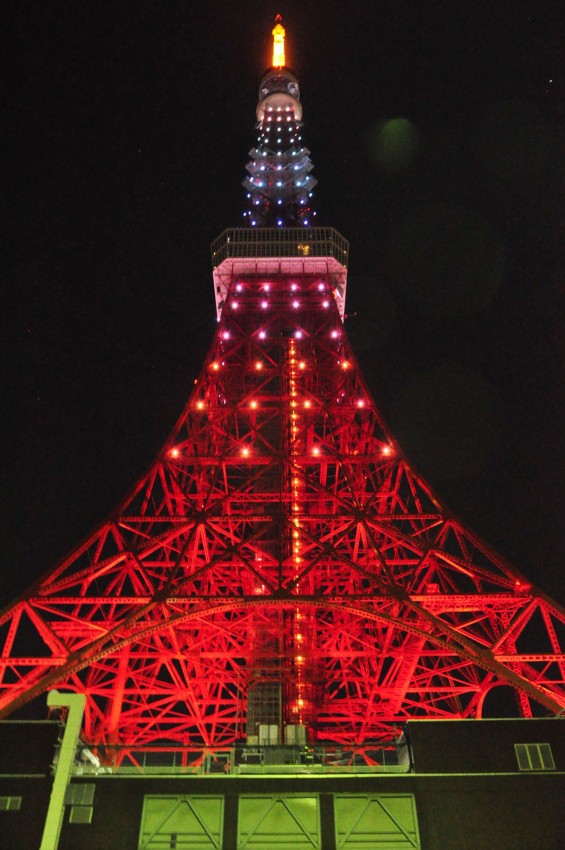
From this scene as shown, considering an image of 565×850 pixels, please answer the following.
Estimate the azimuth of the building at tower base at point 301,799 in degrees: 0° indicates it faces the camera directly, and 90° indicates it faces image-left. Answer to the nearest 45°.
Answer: approximately 0°
